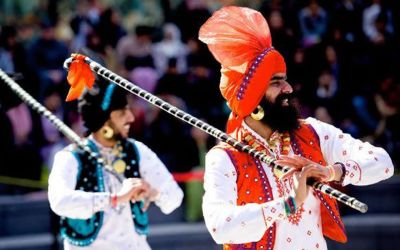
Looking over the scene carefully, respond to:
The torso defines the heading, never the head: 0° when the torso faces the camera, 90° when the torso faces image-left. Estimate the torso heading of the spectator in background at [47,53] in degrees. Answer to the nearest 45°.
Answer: approximately 0°

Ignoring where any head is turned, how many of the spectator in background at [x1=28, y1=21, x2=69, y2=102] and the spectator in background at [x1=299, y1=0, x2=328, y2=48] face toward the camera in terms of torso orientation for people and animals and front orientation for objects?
2

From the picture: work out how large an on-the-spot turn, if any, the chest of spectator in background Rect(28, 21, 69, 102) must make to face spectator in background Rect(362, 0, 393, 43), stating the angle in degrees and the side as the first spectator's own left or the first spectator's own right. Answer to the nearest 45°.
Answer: approximately 90° to the first spectator's own left

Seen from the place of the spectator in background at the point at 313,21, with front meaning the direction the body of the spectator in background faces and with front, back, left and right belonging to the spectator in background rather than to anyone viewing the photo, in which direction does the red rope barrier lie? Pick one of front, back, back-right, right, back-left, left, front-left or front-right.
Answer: front-right

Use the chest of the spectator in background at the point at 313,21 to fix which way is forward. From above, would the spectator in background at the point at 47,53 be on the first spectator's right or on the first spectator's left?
on the first spectator's right

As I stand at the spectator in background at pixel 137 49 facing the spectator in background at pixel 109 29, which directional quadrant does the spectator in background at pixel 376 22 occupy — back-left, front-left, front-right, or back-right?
back-right

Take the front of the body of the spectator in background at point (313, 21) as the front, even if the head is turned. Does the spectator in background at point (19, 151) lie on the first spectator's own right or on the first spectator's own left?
on the first spectator's own right

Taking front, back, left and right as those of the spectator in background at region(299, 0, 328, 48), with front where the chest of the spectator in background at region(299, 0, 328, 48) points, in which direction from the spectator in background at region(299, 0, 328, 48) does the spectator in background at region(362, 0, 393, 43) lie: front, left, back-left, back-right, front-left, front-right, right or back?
left
